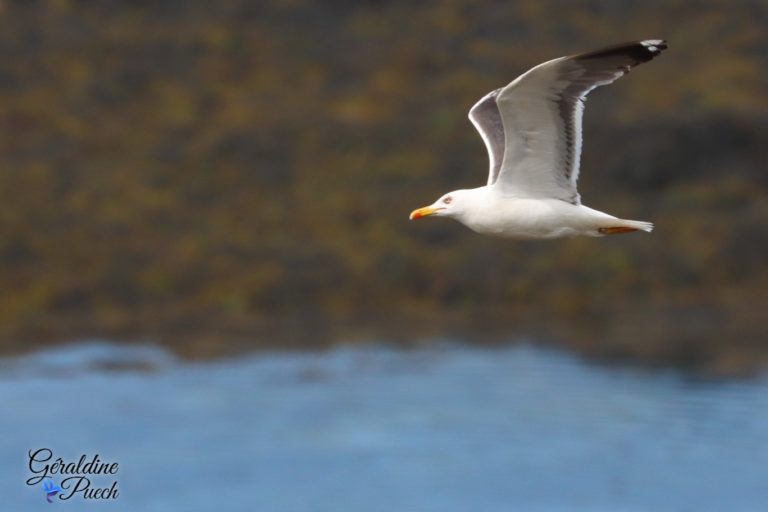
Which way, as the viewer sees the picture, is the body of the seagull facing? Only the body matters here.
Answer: to the viewer's left
